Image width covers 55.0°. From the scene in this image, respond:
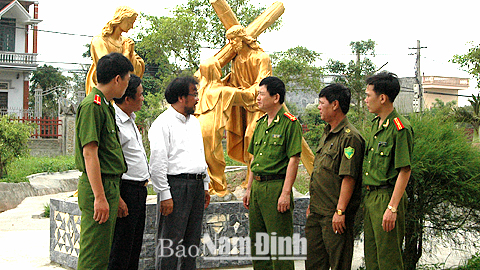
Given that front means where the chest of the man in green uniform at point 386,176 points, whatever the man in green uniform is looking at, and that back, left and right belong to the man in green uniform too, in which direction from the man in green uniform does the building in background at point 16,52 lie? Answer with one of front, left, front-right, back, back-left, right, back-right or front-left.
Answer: right

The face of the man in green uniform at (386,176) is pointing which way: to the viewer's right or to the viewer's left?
to the viewer's left

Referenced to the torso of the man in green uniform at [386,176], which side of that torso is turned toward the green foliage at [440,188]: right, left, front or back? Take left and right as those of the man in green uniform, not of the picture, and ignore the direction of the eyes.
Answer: back

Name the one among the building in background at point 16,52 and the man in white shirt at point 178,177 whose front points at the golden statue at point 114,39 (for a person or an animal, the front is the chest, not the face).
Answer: the building in background

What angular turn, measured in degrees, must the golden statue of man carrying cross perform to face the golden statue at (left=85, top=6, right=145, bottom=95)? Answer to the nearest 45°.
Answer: approximately 45° to its right

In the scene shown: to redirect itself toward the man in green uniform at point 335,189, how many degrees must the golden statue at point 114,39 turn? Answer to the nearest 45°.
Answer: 0° — it already faces them

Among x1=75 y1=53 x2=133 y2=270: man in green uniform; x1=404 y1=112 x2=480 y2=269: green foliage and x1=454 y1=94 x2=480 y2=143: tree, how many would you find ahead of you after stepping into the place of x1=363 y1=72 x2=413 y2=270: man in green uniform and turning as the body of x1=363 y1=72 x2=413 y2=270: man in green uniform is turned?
1

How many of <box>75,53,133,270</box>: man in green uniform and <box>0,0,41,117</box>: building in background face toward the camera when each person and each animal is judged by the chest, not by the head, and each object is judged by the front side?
1

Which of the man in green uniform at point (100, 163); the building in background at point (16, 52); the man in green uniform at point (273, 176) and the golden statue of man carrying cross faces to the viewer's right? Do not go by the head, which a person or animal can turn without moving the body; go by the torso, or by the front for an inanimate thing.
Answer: the man in green uniform at point (100, 163)

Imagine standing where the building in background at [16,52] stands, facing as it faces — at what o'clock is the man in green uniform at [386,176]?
The man in green uniform is roughly at 12 o'clock from the building in background.

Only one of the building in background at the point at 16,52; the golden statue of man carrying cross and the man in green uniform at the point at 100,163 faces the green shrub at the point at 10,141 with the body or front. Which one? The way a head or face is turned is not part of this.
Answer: the building in background

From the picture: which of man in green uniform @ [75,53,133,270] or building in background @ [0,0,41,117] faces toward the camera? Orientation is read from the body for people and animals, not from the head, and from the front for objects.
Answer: the building in background

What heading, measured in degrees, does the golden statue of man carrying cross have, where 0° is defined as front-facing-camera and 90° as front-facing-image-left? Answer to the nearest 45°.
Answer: approximately 45°

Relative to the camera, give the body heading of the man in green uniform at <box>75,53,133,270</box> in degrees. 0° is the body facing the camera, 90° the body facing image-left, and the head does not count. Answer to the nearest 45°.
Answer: approximately 270°

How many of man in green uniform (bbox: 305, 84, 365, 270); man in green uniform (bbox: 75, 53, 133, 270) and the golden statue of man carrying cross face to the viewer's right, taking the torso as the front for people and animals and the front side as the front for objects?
1

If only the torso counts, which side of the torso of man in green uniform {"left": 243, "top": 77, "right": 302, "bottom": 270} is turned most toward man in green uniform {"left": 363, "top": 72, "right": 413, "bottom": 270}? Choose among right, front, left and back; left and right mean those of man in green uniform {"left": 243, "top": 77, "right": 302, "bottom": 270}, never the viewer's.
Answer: left

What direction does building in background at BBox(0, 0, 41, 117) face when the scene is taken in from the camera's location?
facing the viewer
